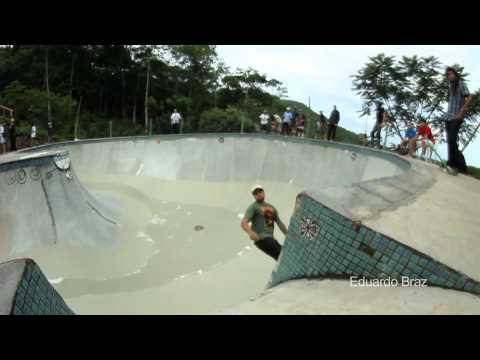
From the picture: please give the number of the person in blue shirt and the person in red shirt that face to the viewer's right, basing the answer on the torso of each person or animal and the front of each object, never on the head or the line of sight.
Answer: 0

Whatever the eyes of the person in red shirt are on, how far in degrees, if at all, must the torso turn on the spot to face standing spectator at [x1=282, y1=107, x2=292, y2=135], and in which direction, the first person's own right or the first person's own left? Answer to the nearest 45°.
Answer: approximately 90° to the first person's own right

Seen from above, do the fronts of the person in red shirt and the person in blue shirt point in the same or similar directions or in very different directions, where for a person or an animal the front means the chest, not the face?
same or similar directions

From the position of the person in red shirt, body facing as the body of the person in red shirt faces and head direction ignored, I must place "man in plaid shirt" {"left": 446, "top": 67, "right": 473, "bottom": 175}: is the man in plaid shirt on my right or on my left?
on my left

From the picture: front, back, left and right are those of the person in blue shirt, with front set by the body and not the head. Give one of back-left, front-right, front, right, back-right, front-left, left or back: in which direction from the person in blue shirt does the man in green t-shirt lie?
front-left

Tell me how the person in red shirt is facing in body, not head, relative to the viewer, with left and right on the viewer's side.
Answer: facing the viewer and to the left of the viewer

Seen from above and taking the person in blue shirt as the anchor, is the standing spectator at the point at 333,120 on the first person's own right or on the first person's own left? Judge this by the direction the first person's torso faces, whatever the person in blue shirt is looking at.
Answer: on the first person's own right
